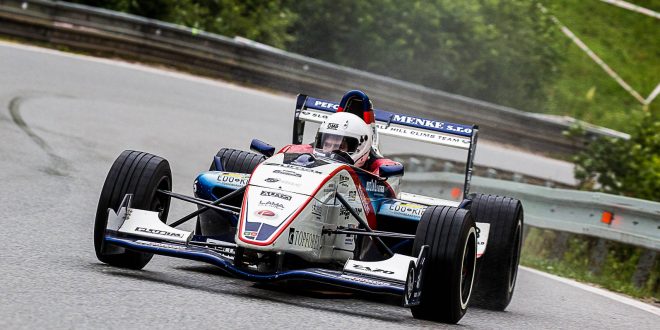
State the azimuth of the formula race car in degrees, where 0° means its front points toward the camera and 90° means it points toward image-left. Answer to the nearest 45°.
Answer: approximately 45°

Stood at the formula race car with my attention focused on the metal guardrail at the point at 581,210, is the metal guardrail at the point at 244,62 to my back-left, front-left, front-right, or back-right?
front-left

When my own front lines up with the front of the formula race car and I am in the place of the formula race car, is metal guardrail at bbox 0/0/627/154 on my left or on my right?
on my right

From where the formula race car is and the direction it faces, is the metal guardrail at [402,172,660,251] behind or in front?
behind
